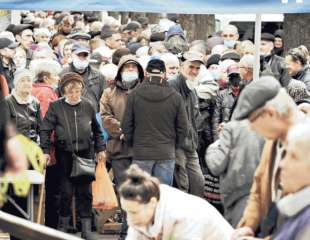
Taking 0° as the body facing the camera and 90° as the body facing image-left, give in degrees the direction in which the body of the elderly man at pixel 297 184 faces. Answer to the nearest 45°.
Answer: approximately 90°

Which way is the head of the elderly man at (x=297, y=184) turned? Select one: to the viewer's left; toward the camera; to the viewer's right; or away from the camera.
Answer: to the viewer's left

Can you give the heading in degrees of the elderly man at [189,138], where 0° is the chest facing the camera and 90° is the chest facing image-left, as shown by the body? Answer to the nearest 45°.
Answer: approximately 315°

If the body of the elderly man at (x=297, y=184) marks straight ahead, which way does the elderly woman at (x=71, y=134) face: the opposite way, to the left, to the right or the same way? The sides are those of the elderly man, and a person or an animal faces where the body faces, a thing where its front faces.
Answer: to the left

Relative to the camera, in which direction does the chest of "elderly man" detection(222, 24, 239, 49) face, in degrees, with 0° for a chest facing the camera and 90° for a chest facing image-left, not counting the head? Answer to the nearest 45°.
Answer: approximately 0°
